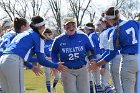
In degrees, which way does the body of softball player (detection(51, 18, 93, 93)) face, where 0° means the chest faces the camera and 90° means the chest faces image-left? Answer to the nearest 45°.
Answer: approximately 0°

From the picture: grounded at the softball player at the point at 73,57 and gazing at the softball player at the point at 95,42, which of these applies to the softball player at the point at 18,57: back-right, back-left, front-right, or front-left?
back-left

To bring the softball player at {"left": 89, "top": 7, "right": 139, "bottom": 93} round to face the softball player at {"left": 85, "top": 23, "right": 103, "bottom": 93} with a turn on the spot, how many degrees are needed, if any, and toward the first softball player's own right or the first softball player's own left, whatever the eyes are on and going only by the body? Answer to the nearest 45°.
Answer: approximately 45° to the first softball player's own right

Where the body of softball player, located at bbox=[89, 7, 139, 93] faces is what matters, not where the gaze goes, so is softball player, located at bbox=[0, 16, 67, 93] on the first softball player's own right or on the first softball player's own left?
on the first softball player's own left

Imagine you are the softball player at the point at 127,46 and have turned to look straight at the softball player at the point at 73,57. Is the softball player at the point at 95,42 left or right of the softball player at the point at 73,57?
right

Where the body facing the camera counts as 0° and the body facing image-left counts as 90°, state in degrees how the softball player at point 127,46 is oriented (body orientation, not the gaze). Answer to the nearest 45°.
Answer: approximately 135°
